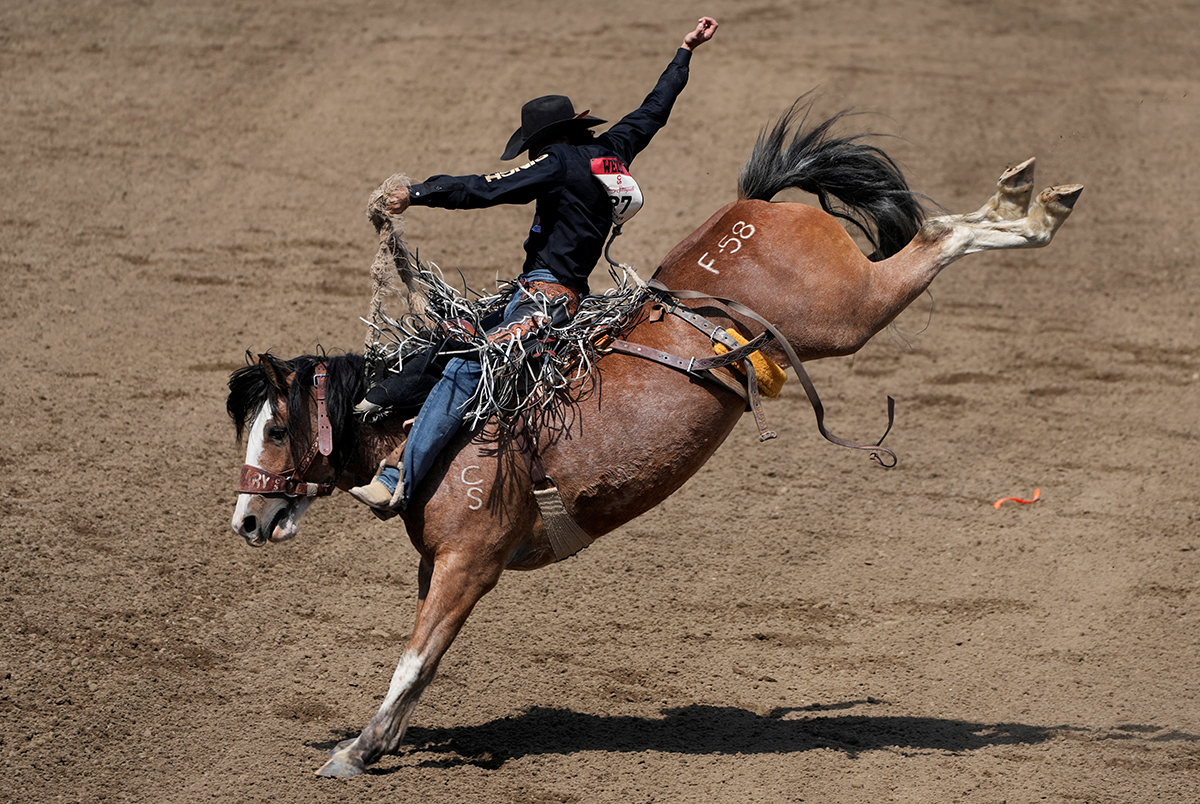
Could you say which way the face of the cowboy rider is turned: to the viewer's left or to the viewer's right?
to the viewer's left

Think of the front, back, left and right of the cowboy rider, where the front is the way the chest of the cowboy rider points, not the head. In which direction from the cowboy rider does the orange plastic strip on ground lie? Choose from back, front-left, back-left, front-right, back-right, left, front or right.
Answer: right

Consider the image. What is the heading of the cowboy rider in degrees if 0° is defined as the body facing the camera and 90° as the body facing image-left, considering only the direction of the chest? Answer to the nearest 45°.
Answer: approximately 135°
